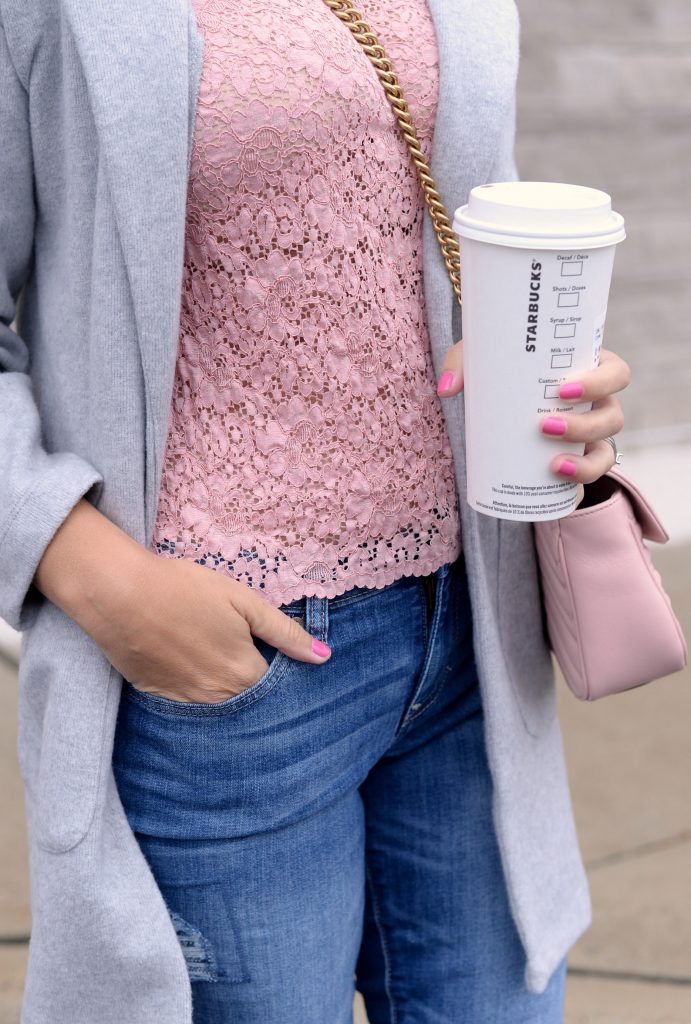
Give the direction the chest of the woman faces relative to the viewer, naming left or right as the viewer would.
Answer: facing the viewer and to the right of the viewer
